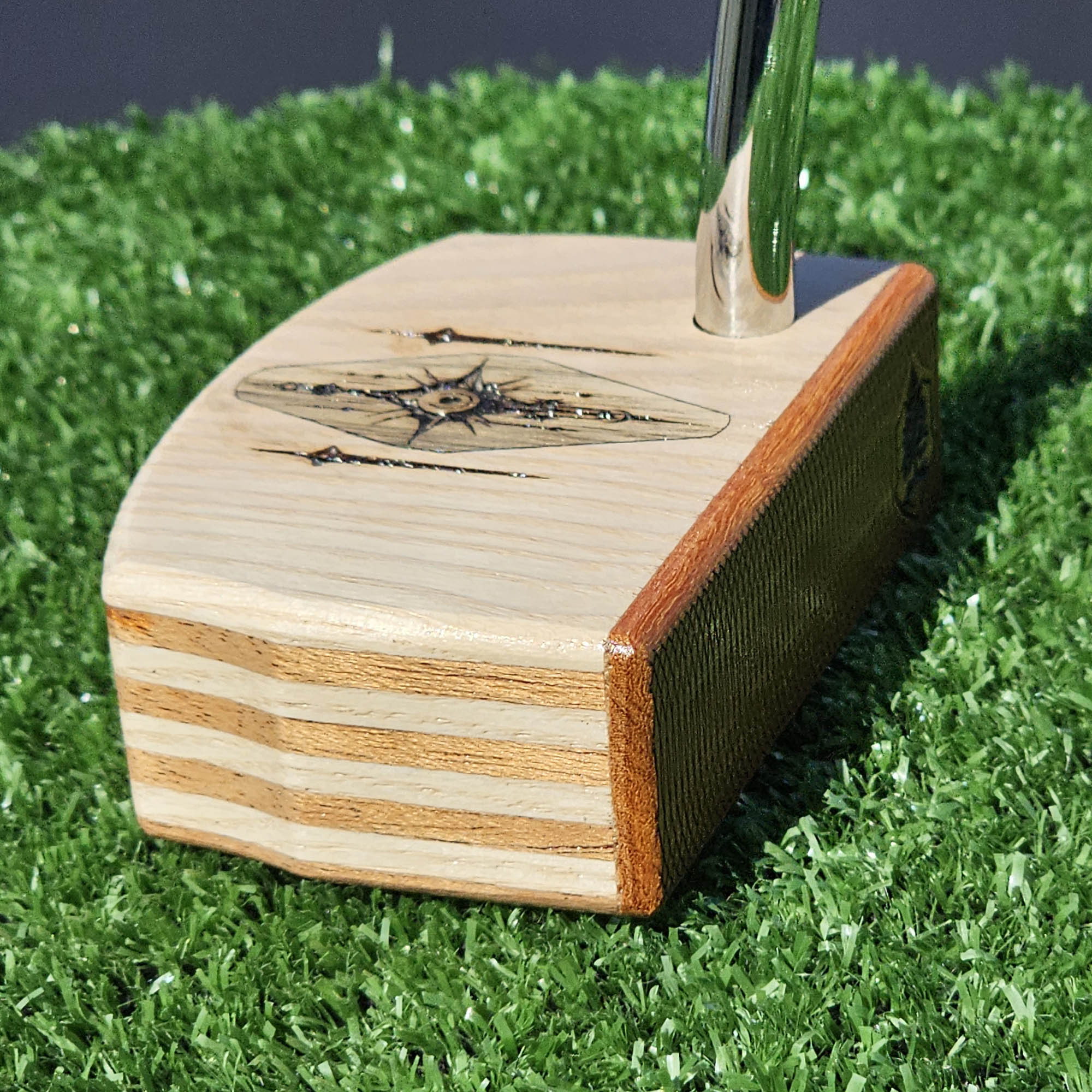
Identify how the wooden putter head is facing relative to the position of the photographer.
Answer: facing the viewer and to the right of the viewer
